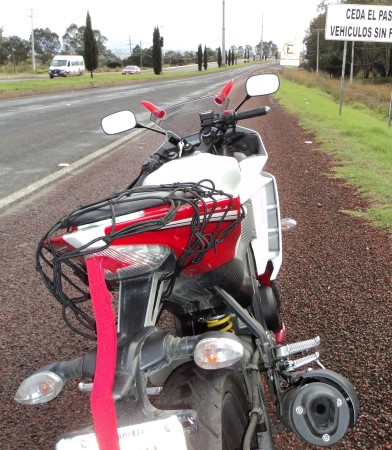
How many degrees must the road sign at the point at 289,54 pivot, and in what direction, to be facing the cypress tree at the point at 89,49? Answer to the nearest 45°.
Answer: approximately 135° to its right

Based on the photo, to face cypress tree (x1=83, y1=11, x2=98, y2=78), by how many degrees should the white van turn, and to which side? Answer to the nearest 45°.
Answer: approximately 135° to its left

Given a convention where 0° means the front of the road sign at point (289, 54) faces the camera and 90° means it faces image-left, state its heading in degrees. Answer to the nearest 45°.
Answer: approximately 0°

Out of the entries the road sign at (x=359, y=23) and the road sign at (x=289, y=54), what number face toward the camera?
2

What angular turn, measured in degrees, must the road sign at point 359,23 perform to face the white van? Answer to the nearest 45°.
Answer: approximately 135° to its right

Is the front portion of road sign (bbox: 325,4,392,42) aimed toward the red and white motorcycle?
yes

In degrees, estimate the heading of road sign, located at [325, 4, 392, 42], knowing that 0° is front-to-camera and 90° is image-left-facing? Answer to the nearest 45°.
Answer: approximately 0°

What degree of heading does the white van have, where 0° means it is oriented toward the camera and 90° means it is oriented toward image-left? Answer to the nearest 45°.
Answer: approximately 45°

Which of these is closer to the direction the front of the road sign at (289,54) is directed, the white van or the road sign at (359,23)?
the road sign
